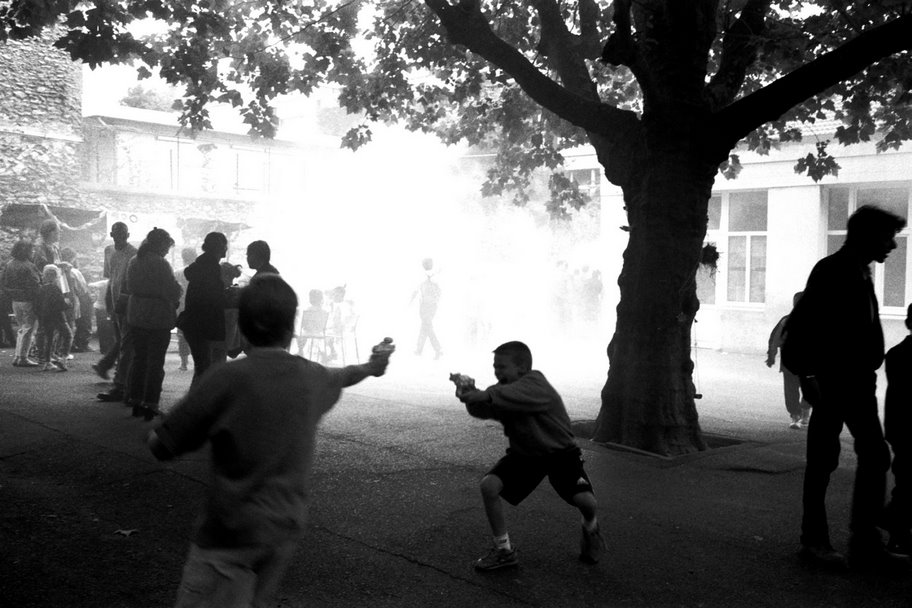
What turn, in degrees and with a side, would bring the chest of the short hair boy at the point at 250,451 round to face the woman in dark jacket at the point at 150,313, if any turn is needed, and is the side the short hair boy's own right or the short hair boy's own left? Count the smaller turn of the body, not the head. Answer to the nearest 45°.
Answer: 0° — they already face them

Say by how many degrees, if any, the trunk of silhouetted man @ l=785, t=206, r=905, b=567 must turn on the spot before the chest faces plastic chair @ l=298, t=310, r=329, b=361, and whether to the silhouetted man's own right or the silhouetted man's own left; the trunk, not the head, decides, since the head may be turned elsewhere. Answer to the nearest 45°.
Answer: approximately 135° to the silhouetted man's own left

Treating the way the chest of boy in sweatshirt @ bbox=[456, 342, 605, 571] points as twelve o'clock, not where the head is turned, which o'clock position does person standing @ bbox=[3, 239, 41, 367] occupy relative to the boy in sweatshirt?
The person standing is roughly at 3 o'clock from the boy in sweatshirt.

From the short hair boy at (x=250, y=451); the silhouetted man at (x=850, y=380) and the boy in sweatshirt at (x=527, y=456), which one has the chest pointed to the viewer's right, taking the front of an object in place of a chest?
the silhouetted man

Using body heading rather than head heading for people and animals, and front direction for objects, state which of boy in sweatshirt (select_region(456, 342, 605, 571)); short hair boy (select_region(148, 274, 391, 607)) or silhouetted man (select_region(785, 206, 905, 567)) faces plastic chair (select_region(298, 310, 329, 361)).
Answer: the short hair boy

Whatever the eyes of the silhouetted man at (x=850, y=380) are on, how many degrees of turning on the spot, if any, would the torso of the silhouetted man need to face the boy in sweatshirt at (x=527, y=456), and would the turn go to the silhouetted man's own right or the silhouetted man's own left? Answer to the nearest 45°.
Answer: approximately 135° to the silhouetted man's own right

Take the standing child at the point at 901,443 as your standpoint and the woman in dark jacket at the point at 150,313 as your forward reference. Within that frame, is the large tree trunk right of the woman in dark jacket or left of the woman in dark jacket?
right

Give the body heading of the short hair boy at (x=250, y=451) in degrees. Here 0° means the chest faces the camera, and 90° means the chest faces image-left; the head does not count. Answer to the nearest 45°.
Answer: approximately 180°

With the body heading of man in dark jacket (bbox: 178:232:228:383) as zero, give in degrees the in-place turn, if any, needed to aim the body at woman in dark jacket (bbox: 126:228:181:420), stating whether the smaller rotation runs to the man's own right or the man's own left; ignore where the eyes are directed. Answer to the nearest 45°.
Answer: approximately 135° to the man's own left

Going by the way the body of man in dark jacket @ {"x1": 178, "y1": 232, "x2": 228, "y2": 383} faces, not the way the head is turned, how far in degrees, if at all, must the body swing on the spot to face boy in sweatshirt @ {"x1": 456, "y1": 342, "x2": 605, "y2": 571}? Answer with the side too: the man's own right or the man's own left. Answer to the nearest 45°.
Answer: approximately 90° to the man's own right

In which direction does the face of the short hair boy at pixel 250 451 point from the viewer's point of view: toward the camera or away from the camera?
away from the camera

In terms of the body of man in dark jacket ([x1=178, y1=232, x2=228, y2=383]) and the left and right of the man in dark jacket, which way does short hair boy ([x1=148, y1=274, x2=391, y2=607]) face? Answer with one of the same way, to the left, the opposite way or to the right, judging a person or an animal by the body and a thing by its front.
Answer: to the left

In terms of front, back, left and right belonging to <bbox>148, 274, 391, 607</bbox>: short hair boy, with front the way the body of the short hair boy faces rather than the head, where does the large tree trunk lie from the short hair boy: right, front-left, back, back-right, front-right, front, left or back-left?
front-right

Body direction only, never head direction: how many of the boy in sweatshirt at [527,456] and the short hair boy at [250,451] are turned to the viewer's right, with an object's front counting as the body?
0

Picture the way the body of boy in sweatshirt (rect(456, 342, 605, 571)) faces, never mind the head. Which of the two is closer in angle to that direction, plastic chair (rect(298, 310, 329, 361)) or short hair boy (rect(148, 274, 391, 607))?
the short hair boy
